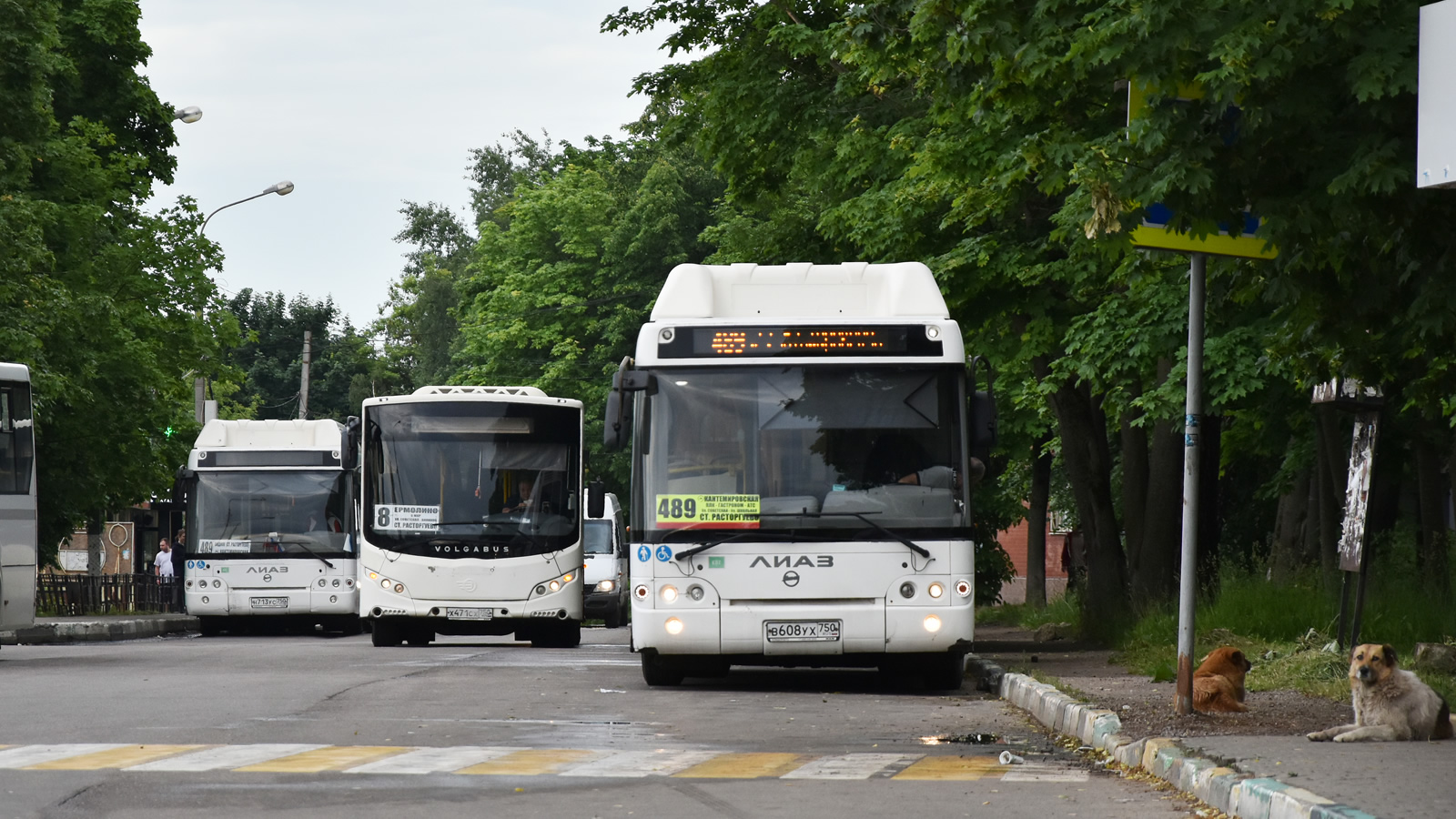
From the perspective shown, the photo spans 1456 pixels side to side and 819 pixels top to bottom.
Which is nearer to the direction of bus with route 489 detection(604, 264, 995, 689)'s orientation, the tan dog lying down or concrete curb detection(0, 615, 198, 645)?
the tan dog lying down

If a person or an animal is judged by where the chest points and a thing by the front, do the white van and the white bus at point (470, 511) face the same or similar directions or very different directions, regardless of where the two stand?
same or similar directions

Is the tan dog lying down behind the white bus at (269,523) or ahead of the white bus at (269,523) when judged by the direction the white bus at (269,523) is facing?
ahead

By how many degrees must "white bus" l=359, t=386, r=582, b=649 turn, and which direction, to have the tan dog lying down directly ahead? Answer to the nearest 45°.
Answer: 0° — it already faces it

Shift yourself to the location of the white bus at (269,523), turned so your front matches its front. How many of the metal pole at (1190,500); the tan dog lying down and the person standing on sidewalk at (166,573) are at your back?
1

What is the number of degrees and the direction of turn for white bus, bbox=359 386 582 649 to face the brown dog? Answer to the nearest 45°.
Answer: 0° — it already faces it

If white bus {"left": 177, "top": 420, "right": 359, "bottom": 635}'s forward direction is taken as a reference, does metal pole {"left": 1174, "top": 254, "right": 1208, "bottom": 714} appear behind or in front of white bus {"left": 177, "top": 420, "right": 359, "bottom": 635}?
in front

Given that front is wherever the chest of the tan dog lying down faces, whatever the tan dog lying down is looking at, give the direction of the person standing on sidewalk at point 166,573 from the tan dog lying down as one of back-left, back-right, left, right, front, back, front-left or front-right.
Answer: right

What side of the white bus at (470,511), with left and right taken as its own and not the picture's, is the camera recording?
front

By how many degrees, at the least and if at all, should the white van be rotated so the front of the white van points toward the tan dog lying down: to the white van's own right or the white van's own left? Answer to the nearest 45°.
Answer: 0° — it already faces it

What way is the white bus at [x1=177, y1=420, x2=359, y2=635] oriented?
toward the camera

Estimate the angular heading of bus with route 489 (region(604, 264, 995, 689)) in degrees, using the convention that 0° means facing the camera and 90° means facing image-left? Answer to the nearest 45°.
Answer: approximately 0°
